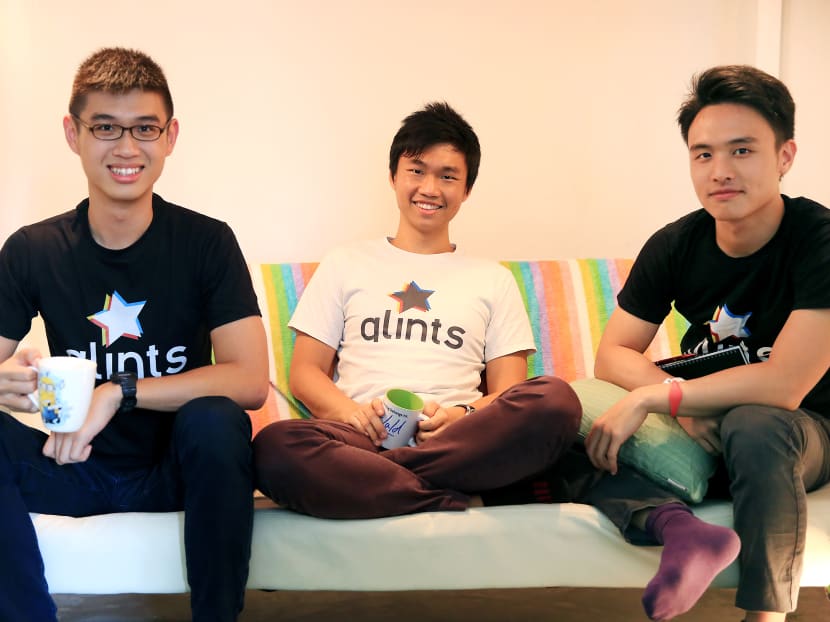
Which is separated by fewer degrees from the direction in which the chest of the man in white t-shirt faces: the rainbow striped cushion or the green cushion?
the green cushion

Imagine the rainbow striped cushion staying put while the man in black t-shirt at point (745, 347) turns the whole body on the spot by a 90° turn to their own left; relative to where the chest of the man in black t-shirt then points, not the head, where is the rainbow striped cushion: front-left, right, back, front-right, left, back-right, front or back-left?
back

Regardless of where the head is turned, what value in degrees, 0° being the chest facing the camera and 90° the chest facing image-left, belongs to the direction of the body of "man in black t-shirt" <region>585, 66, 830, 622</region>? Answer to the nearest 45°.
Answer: approximately 45°

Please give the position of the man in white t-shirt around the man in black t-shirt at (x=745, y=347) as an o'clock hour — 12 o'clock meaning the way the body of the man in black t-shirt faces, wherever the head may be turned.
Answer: The man in white t-shirt is roughly at 2 o'clock from the man in black t-shirt.

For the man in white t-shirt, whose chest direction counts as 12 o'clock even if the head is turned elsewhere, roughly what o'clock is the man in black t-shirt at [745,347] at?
The man in black t-shirt is roughly at 10 o'clock from the man in white t-shirt.

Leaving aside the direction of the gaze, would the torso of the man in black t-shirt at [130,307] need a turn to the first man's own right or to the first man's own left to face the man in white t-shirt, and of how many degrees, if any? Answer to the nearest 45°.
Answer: approximately 90° to the first man's own left

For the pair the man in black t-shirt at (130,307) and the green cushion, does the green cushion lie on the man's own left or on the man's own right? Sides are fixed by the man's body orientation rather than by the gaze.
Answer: on the man's own left

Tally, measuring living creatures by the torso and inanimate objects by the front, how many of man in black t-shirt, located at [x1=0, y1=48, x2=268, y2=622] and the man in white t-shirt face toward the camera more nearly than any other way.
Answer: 2

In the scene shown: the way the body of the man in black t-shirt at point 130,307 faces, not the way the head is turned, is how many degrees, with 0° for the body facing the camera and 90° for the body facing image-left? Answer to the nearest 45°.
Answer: approximately 0°
